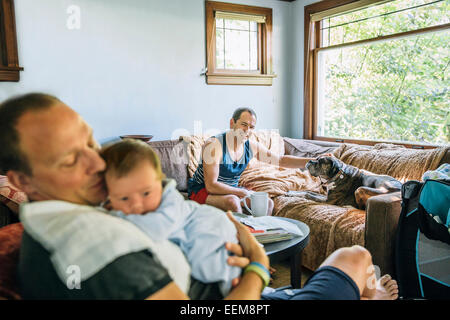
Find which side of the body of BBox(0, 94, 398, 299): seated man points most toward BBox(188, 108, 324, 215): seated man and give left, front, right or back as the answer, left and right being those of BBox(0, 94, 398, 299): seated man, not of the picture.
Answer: left

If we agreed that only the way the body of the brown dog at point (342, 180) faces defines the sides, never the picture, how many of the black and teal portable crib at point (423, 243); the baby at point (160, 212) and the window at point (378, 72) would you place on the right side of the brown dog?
1

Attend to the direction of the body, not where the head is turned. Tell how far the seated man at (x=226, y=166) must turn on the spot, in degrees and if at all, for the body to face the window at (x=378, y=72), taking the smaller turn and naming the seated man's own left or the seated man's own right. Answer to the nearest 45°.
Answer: approximately 90° to the seated man's own left

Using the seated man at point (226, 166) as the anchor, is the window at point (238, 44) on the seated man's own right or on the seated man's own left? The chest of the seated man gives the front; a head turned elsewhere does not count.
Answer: on the seated man's own left

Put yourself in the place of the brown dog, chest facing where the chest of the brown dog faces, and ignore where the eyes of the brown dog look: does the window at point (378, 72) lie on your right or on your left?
on your right

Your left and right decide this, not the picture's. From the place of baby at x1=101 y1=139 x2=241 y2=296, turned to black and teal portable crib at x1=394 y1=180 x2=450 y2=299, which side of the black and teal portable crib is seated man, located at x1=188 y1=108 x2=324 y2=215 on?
left

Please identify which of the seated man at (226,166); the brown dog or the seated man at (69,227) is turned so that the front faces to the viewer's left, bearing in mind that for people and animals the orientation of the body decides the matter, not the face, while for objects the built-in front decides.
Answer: the brown dog

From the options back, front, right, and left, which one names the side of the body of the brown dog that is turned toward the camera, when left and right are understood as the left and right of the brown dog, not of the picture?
left

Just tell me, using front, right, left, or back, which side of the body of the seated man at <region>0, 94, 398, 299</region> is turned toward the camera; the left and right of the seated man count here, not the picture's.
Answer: right

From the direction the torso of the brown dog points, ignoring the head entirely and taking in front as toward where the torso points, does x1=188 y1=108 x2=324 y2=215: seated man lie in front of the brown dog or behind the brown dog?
in front

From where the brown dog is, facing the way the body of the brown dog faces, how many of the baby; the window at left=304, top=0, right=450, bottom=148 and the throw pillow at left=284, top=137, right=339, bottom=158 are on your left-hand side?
1

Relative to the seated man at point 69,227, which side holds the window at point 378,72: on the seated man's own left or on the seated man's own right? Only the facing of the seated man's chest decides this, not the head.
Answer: on the seated man's own left

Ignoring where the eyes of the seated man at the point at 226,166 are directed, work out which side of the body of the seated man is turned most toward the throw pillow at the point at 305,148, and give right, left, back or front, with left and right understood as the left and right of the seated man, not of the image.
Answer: left

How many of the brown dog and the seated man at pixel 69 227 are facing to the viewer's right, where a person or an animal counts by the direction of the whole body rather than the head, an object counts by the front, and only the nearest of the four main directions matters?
1
